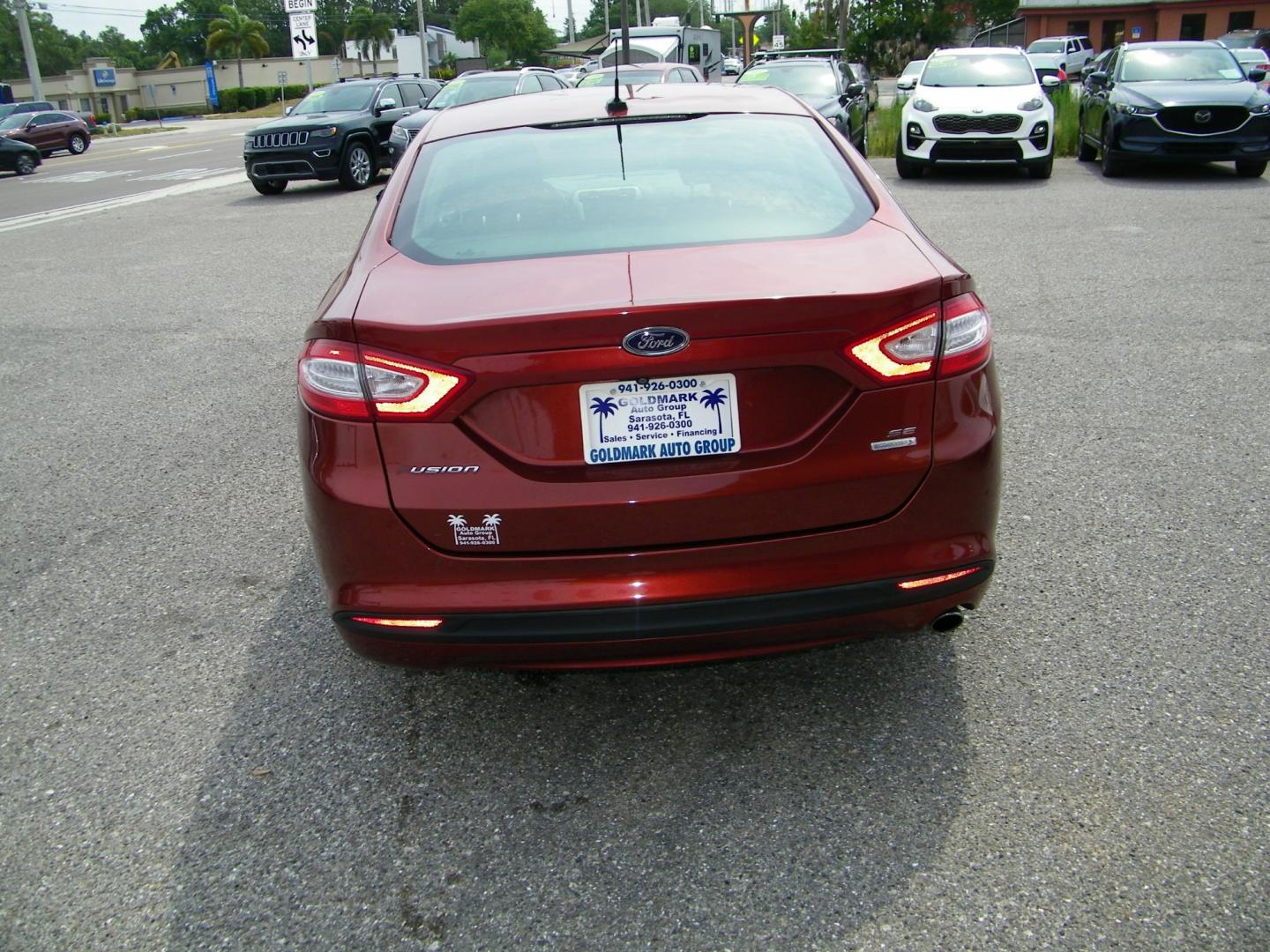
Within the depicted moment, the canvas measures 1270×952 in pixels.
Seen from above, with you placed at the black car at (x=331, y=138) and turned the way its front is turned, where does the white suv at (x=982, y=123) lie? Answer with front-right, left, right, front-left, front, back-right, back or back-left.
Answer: left

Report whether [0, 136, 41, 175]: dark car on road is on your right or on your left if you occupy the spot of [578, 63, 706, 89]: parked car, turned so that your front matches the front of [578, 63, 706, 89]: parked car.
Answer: on your right

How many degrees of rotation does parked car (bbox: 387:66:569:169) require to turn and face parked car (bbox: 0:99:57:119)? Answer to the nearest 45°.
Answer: approximately 90° to its right

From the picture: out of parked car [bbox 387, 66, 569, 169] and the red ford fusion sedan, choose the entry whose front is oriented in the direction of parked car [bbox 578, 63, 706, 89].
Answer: the red ford fusion sedan

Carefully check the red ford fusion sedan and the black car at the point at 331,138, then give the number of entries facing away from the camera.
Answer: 1

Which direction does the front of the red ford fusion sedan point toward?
away from the camera

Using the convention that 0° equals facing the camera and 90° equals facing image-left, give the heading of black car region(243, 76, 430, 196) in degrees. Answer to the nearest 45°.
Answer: approximately 45°

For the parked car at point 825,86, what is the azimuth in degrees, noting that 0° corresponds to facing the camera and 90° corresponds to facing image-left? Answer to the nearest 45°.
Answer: approximately 45°

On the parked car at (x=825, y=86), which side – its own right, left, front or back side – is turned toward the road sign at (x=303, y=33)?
right

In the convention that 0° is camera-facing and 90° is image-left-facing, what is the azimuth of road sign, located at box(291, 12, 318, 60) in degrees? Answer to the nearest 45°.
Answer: approximately 0°

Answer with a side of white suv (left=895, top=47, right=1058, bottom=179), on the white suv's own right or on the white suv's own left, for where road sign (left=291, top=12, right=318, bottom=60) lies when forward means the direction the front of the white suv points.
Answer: on the white suv's own right

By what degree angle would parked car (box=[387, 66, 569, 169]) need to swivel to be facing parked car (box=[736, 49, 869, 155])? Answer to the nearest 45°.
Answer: approximately 135° to its left
